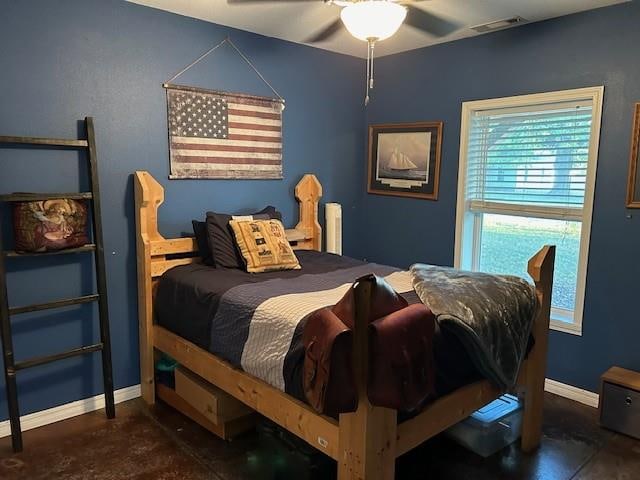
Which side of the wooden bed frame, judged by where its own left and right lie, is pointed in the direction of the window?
left

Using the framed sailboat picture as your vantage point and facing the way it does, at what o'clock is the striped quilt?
The striped quilt is roughly at 11 o'clock from the framed sailboat picture.

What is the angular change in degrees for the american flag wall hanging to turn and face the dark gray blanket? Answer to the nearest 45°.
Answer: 0° — it already faces it

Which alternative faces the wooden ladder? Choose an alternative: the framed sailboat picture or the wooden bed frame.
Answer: the framed sailboat picture

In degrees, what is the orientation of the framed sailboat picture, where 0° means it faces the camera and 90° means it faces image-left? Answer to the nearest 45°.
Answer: approximately 45°

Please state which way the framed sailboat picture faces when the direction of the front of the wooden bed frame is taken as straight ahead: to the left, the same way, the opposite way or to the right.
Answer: to the right

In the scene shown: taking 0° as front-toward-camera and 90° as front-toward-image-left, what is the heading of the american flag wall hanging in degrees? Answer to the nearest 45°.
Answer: approximately 315°

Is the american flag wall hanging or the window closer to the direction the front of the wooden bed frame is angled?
the window

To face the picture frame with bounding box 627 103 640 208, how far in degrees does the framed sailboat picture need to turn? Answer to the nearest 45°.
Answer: approximately 90° to its left

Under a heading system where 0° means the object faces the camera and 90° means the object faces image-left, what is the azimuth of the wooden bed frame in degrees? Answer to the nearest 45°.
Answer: approximately 315°
